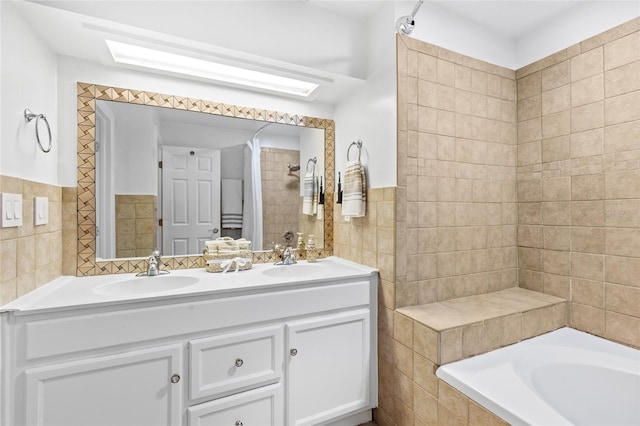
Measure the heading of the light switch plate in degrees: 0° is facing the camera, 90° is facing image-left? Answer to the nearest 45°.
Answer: approximately 315°

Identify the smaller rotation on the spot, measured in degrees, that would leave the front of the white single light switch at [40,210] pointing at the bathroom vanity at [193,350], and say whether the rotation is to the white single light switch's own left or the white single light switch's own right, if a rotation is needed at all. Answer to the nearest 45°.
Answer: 0° — it already faces it

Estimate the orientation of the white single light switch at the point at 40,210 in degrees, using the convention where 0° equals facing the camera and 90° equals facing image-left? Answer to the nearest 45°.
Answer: approximately 315°

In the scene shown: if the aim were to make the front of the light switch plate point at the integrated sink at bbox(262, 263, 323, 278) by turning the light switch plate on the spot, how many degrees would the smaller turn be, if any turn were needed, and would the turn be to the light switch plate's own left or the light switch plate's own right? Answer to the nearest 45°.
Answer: approximately 45° to the light switch plate's own left
